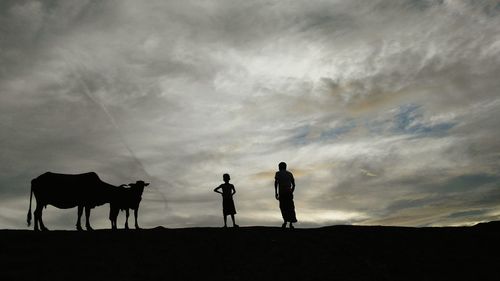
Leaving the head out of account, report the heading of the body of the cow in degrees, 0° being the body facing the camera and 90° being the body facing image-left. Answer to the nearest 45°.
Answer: approximately 270°

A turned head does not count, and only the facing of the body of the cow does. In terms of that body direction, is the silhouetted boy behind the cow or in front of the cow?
in front

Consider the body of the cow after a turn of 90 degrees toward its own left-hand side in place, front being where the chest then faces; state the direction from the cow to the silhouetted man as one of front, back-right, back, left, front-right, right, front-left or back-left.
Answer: back-right

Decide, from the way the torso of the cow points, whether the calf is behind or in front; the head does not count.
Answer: in front
